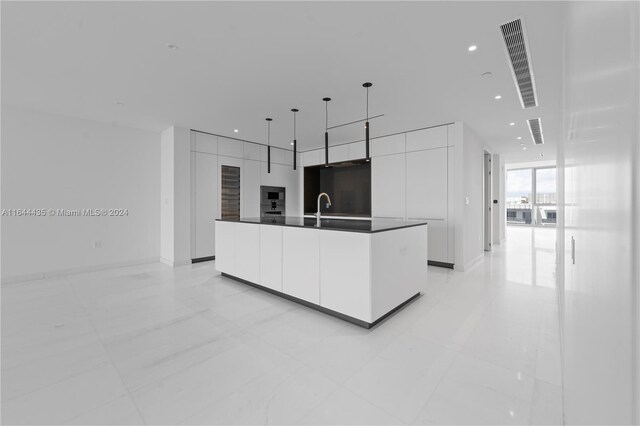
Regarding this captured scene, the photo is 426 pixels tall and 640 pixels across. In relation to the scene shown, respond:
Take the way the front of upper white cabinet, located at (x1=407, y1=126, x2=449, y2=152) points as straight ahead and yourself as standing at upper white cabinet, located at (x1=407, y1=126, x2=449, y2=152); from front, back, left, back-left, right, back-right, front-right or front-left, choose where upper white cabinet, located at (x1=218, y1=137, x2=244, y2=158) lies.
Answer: front-right

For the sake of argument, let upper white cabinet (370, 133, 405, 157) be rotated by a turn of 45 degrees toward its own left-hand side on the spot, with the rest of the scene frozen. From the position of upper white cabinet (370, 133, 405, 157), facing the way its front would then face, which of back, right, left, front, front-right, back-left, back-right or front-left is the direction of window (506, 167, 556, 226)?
back-left

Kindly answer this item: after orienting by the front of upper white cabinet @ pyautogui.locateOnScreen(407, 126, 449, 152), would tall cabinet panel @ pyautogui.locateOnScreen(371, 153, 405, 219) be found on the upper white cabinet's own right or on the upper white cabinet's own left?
on the upper white cabinet's own right

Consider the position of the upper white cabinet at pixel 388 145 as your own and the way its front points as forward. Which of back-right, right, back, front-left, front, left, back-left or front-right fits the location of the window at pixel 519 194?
back

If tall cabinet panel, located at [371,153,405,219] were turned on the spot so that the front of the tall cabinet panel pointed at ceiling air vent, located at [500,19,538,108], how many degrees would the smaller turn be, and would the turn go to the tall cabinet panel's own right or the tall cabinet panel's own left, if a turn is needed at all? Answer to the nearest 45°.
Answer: approximately 90° to the tall cabinet panel's own left

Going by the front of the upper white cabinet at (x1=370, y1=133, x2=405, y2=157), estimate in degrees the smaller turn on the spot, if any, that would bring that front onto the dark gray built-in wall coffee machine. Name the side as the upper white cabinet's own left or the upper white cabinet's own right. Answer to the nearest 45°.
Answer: approximately 45° to the upper white cabinet's own right

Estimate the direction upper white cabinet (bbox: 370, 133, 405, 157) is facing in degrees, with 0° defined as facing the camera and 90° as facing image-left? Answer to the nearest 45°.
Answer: approximately 45°

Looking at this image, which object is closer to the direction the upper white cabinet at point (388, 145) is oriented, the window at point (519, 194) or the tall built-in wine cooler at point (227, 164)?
the tall built-in wine cooler
